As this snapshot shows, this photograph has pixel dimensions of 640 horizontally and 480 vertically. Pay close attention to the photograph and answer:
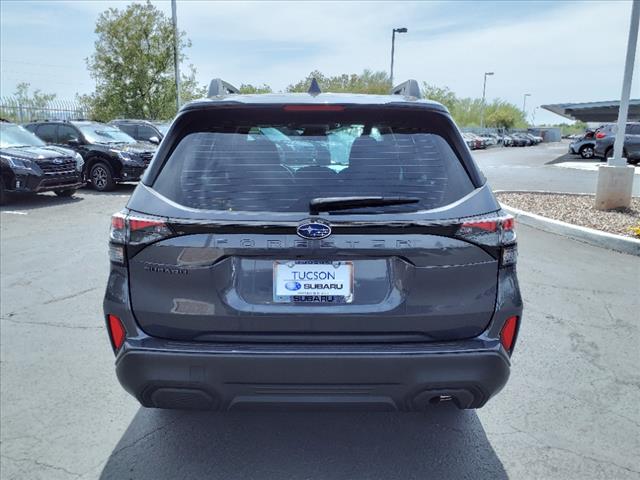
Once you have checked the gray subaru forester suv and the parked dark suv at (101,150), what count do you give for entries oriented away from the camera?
1

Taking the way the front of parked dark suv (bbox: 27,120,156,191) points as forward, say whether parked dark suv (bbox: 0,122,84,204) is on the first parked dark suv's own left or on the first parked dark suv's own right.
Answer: on the first parked dark suv's own right

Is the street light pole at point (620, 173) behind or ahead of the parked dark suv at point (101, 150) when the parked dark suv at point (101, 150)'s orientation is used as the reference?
ahead

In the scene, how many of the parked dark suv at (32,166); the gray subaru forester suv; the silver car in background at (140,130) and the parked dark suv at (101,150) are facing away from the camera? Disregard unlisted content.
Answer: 1

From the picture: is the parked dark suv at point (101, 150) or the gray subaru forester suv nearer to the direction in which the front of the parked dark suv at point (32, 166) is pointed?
the gray subaru forester suv

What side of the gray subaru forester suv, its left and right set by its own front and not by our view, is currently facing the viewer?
back

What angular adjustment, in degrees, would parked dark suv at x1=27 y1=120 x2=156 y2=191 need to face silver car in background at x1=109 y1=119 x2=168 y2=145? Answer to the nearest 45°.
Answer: approximately 135° to its left

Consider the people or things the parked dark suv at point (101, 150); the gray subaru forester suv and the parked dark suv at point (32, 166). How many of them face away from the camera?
1

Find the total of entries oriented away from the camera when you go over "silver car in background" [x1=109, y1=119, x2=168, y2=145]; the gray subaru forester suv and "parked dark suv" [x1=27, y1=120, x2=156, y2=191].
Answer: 1

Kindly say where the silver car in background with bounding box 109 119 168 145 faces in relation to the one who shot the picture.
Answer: facing the viewer and to the right of the viewer

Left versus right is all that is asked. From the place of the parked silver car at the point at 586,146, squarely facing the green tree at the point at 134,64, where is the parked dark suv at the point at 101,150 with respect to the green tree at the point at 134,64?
left

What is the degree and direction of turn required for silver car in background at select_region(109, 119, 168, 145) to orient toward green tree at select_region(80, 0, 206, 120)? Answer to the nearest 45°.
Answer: approximately 135° to its left

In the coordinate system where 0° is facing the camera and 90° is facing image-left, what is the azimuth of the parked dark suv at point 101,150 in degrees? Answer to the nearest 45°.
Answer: approximately 315°
